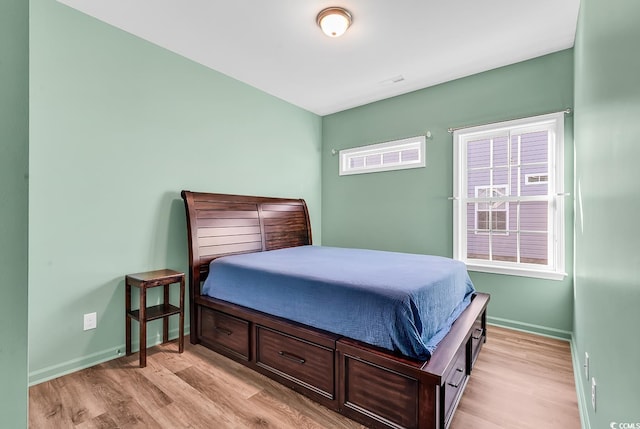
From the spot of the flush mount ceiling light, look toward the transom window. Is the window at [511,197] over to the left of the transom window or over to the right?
right

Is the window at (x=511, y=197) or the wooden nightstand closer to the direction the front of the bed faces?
the window

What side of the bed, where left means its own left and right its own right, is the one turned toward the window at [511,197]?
left

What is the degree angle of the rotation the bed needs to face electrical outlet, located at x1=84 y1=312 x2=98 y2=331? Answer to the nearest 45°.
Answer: approximately 135° to its right

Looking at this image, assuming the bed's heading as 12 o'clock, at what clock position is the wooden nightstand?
The wooden nightstand is roughly at 5 o'clock from the bed.

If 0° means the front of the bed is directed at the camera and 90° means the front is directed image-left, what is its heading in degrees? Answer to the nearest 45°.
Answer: approximately 315°
